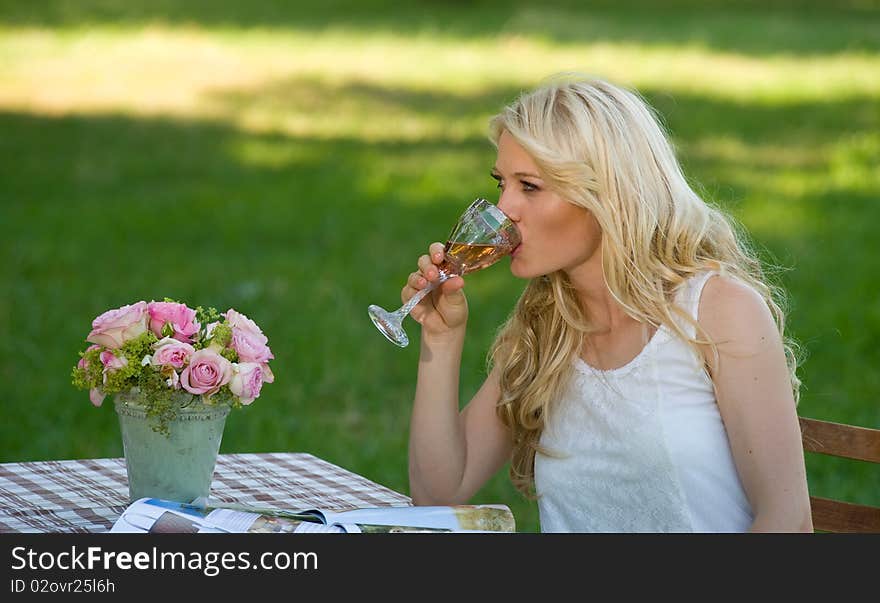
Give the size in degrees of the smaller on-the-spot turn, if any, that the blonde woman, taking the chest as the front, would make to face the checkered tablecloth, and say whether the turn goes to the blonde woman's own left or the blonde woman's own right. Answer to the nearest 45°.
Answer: approximately 45° to the blonde woman's own right

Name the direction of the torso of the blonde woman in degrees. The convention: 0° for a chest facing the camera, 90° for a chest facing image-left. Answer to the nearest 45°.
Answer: approximately 45°
